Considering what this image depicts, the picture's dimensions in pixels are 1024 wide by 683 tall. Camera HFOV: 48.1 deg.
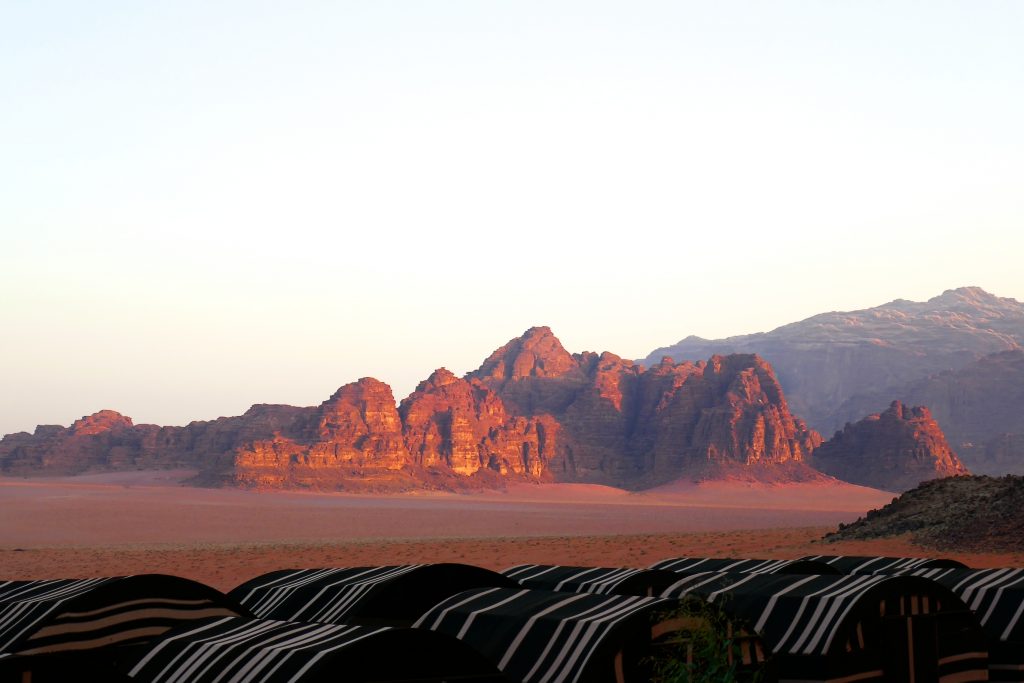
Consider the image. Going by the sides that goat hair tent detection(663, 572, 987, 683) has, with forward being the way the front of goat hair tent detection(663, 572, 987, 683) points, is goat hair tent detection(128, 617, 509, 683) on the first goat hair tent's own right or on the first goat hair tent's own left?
on the first goat hair tent's own right

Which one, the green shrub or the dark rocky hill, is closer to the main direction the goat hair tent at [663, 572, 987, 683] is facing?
the green shrub

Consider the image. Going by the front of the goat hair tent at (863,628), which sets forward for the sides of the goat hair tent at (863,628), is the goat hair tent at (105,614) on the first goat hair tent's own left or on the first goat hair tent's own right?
on the first goat hair tent's own right

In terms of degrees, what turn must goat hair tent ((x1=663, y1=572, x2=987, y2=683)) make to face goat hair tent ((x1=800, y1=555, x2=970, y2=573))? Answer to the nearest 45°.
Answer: approximately 135° to its left

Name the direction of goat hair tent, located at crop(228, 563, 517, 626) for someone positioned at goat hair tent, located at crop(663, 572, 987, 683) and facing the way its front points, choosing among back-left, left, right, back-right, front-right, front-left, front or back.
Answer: back-right

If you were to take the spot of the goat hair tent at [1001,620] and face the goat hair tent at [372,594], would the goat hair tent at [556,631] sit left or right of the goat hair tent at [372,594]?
left

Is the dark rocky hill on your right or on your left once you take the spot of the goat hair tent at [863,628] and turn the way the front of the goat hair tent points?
on your left

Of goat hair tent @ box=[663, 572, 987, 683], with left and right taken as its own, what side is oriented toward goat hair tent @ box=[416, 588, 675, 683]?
right

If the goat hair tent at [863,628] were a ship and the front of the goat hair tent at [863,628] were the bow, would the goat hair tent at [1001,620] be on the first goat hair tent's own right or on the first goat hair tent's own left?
on the first goat hair tent's own left

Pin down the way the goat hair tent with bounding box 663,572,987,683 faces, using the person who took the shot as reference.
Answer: facing the viewer and to the right of the viewer

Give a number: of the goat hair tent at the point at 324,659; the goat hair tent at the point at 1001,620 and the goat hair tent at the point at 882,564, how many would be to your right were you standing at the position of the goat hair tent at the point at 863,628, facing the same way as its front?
1
